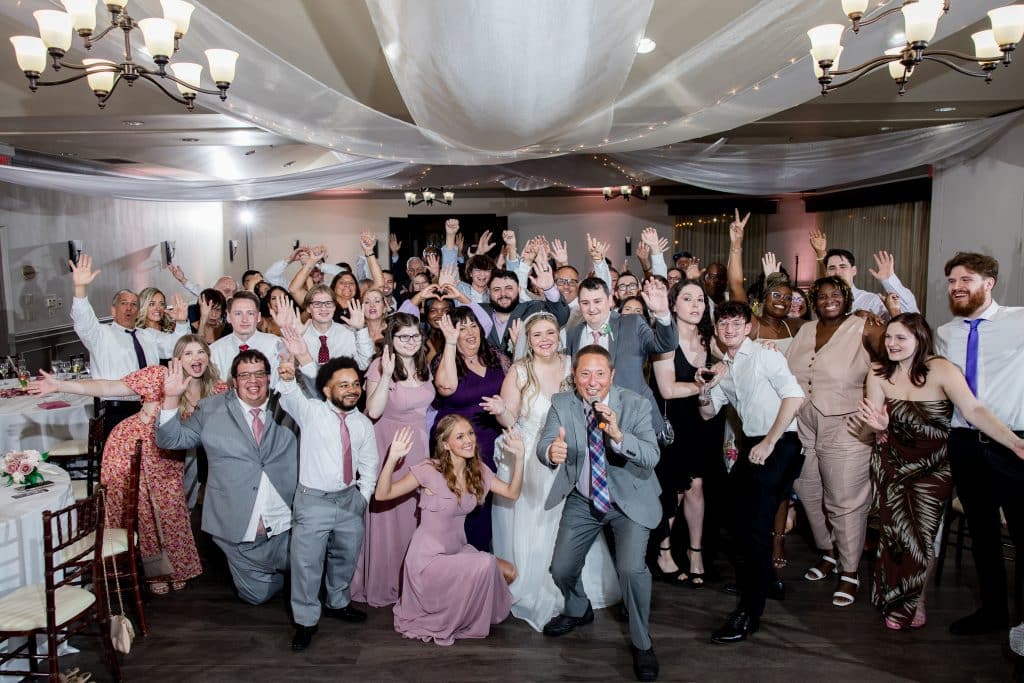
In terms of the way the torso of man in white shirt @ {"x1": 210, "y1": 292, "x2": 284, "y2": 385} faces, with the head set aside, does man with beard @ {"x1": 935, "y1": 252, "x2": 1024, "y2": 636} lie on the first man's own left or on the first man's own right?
on the first man's own left

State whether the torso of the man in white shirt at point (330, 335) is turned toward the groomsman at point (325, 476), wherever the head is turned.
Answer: yes

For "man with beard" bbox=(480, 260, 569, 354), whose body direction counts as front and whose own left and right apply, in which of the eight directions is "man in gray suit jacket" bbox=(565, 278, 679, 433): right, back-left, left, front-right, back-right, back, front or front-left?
front-left

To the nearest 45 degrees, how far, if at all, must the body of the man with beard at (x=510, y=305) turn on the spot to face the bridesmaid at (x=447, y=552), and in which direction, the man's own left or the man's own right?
0° — they already face them

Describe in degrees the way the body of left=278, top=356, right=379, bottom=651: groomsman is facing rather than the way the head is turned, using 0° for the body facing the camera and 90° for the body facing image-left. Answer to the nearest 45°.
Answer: approximately 315°

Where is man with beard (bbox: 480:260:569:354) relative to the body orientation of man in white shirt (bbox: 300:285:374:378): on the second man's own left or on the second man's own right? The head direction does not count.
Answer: on the second man's own left

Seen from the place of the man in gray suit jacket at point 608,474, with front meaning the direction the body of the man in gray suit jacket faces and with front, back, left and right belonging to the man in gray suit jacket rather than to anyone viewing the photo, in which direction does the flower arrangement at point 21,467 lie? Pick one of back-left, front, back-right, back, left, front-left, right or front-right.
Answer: right
